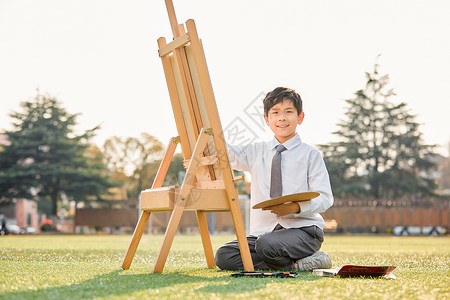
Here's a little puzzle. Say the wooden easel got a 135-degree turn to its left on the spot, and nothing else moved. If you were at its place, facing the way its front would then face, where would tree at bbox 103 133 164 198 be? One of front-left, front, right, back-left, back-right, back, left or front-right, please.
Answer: right

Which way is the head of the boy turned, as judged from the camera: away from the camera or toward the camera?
toward the camera

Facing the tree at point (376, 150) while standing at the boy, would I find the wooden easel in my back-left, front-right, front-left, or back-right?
back-left

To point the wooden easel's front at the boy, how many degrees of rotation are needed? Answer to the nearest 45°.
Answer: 0° — it already faces them

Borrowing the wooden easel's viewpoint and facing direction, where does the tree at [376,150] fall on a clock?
The tree is roughly at 11 o'clock from the wooden easel.

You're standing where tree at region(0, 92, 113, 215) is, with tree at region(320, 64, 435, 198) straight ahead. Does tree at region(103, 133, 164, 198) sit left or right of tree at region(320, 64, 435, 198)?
left

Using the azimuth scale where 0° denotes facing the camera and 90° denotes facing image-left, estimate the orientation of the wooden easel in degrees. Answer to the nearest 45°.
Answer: approximately 225°

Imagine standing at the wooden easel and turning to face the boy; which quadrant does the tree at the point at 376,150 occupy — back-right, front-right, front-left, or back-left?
front-left
